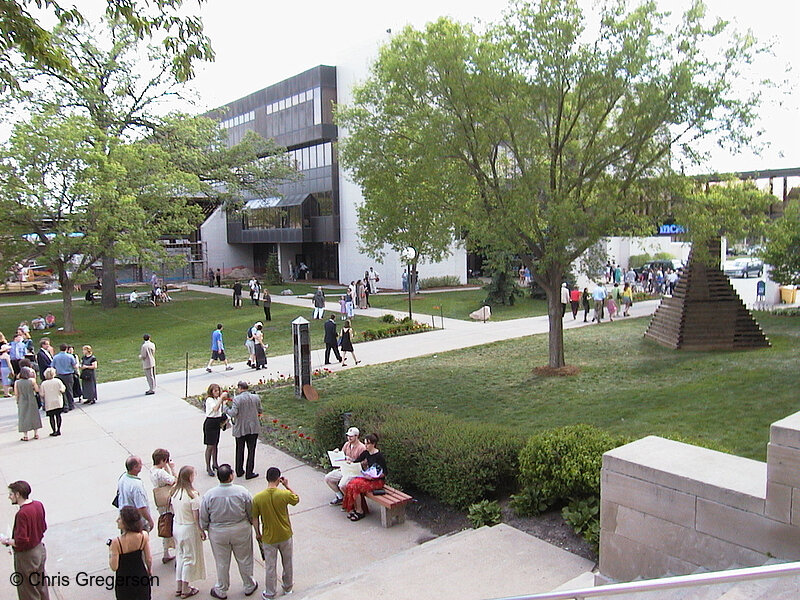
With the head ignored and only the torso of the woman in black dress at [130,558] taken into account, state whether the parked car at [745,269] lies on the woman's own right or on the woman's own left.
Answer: on the woman's own right

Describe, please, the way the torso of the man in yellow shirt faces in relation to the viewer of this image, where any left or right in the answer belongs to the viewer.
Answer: facing away from the viewer

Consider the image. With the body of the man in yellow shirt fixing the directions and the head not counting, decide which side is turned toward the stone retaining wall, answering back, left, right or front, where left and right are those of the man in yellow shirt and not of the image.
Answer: right

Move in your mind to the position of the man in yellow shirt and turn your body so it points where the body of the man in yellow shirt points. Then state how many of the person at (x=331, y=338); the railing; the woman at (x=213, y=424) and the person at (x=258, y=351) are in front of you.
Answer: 3

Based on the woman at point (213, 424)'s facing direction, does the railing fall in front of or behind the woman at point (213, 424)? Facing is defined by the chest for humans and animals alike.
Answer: in front

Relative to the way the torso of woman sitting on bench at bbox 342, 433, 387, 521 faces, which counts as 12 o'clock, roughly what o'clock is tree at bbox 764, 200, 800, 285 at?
The tree is roughly at 6 o'clock from the woman sitting on bench.

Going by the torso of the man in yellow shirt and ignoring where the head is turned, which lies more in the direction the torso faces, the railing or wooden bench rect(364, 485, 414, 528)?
the wooden bench

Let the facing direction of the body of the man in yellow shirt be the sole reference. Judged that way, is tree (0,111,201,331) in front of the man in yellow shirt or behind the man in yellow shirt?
in front

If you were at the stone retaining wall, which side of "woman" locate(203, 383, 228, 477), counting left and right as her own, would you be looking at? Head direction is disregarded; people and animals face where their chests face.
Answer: front

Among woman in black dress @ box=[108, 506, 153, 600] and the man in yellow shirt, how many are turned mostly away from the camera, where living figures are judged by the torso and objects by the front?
2

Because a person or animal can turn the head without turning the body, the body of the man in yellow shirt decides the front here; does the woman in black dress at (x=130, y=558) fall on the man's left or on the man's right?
on the man's left

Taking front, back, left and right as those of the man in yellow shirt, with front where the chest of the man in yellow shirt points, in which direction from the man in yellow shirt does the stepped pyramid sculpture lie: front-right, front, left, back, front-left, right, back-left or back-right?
front-right

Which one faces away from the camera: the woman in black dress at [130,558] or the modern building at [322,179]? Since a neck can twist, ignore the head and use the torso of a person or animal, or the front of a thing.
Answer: the woman in black dress

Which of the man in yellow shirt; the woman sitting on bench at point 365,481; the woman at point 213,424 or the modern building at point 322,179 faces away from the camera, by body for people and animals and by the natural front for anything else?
the man in yellow shirt

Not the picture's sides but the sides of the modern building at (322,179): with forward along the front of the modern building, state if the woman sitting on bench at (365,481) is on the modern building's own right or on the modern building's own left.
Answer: on the modern building's own left

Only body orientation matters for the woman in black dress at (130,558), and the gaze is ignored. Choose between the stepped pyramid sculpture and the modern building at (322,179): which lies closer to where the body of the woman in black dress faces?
the modern building

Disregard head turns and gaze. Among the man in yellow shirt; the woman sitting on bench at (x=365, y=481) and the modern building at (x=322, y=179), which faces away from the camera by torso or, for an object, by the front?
the man in yellow shirt

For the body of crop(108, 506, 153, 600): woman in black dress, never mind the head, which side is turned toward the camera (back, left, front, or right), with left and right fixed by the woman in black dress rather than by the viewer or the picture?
back

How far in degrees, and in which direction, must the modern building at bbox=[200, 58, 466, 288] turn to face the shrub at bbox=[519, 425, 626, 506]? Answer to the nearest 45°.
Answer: approximately 45° to its left

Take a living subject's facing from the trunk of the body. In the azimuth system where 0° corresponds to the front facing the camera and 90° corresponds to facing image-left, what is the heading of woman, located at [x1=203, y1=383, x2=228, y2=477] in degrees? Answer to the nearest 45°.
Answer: approximately 315°
